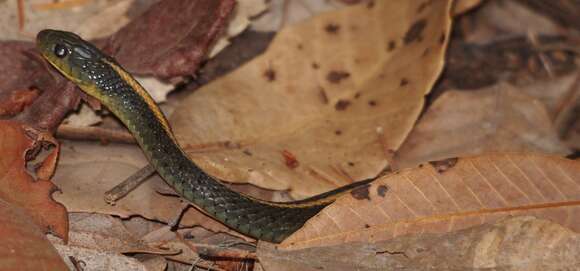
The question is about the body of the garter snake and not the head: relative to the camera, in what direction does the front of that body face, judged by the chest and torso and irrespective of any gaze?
to the viewer's left

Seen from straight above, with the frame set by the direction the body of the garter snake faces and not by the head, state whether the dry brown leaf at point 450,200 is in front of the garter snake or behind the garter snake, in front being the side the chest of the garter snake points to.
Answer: behind

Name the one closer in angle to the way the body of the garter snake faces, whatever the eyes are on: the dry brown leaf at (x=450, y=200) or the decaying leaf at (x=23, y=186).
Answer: the decaying leaf

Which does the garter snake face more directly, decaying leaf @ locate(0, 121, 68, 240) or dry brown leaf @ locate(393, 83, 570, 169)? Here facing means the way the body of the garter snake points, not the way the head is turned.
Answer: the decaying leaf

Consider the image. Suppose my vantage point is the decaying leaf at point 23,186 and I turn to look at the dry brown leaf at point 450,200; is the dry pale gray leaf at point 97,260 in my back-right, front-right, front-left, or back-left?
front-right

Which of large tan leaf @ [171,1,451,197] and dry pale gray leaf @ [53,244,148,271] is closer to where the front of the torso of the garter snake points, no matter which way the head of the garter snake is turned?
the dry pale gray leaf

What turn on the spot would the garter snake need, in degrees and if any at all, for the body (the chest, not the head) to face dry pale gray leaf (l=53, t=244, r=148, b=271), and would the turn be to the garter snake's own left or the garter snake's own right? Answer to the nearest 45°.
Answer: approximately 45° to the garter snake's own left
